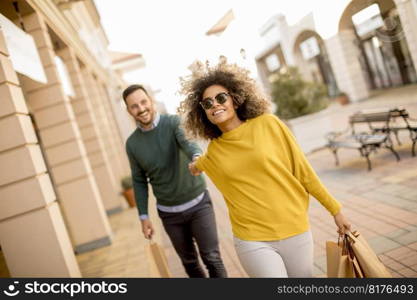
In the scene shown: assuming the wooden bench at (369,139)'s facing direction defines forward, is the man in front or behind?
in front

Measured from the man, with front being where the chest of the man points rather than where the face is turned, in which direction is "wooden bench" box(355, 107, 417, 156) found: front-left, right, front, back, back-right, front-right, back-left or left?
back-left

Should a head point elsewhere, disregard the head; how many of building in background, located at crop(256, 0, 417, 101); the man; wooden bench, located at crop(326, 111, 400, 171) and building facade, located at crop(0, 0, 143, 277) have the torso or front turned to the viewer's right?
1

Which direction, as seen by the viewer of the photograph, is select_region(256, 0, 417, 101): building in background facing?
facing the viewer and to the left of the viewer

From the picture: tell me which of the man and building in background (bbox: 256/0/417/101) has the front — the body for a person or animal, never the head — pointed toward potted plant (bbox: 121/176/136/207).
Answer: the building in background

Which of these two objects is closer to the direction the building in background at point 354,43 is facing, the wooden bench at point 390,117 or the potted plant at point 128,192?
the potted plant

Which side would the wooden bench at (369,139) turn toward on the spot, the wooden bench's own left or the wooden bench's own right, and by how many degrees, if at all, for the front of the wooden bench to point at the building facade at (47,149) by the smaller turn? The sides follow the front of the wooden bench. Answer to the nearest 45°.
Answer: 0° — it already faces it

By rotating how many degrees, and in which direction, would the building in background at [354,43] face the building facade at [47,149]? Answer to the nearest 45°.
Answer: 0° — it already faces it

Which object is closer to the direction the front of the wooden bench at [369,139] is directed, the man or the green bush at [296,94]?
the man

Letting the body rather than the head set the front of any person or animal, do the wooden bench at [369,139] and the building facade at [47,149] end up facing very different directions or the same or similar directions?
very different directions

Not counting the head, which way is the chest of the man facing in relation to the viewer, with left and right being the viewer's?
facing the viewer

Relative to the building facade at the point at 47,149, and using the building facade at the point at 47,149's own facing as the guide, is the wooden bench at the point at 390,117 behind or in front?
in front

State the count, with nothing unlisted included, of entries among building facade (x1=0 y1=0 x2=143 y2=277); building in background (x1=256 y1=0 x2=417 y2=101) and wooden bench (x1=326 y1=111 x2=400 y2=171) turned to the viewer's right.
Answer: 1

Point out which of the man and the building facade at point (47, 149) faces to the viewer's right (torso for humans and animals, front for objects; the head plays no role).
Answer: the building facade

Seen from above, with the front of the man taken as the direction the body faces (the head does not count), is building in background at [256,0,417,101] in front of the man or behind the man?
behind

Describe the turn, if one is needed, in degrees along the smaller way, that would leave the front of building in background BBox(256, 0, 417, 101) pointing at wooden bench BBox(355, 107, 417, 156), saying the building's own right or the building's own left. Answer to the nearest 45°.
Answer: approximately 45° to the building's own left

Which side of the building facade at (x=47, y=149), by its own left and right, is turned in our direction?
right
